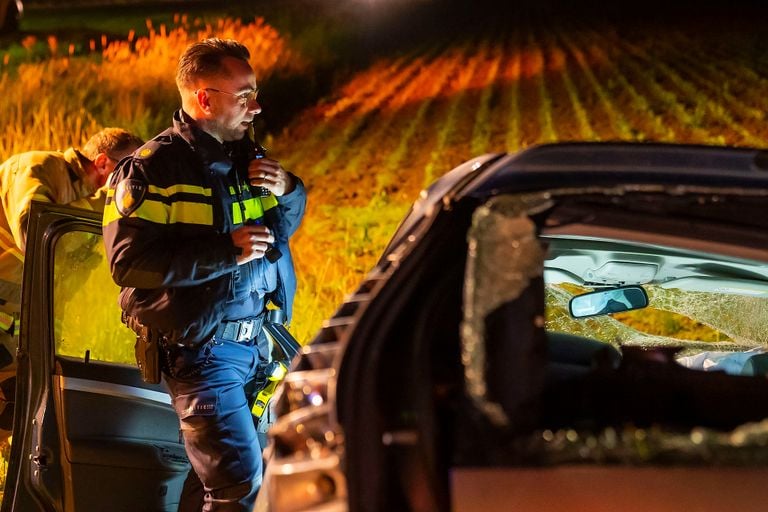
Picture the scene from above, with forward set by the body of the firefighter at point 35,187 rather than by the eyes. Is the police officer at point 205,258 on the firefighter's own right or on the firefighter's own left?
on the firefighter's own right

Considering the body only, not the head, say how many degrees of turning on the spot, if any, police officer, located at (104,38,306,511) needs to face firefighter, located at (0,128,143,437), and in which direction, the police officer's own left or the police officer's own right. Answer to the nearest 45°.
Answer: approximately 180°

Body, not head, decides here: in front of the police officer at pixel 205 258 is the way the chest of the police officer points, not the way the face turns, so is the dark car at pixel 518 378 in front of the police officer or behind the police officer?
in front

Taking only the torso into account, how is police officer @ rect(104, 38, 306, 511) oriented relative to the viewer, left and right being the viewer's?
facing the viewer and to the right of the viewer

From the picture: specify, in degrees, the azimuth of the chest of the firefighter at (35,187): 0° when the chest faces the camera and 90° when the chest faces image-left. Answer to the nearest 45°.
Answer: approximately 270°

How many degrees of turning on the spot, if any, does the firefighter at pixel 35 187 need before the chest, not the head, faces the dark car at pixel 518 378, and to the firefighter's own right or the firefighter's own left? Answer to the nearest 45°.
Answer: approximately 90° to the firefighter's own right
